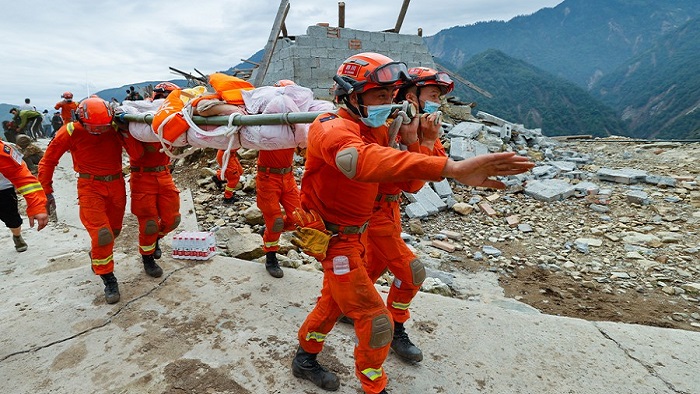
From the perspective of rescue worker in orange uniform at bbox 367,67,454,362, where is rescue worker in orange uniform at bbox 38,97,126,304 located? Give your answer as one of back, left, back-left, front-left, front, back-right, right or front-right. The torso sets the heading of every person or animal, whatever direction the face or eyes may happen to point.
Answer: back-right

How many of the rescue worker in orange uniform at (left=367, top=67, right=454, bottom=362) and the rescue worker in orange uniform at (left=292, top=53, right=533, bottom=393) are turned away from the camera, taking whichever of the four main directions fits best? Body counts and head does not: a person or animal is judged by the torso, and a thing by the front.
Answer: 0

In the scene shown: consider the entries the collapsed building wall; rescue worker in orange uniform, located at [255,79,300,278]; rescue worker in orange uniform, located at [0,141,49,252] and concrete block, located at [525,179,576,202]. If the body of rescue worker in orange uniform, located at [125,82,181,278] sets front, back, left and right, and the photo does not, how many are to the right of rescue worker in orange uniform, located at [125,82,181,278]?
1
